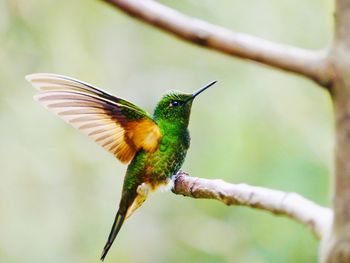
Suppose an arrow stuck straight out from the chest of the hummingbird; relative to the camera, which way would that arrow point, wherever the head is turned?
to the viewer's right
